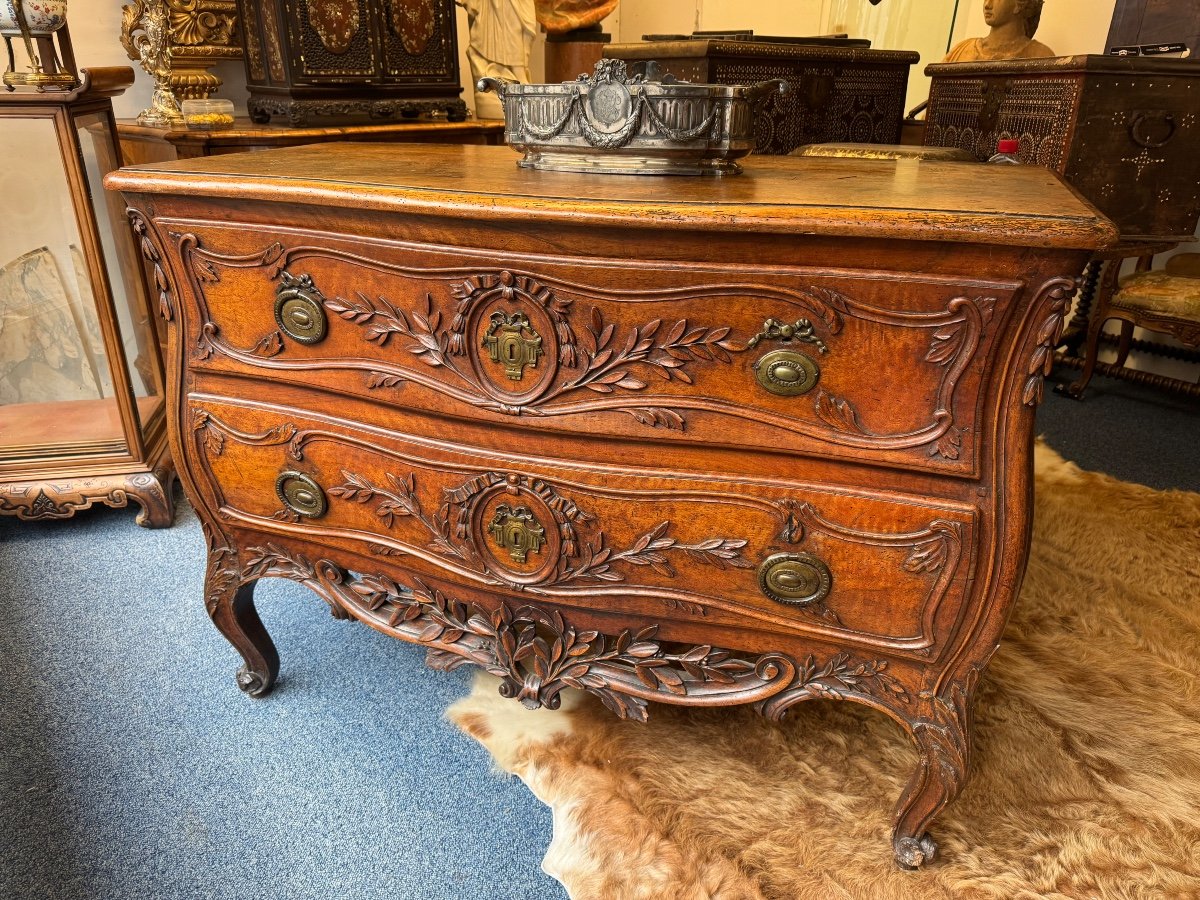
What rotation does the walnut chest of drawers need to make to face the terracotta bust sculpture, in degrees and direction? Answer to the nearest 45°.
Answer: approximately 180°

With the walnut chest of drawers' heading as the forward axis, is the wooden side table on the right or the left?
on its right

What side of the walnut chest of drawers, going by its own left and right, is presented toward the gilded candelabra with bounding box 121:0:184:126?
right

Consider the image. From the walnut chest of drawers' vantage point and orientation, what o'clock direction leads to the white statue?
The white statue is roughly at 4 o'clock from the walnut chest of drawers.

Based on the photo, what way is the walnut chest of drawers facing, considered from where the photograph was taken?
facing the viewer and to the left of the viewer

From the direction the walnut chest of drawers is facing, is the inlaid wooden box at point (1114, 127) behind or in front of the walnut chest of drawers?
behind
